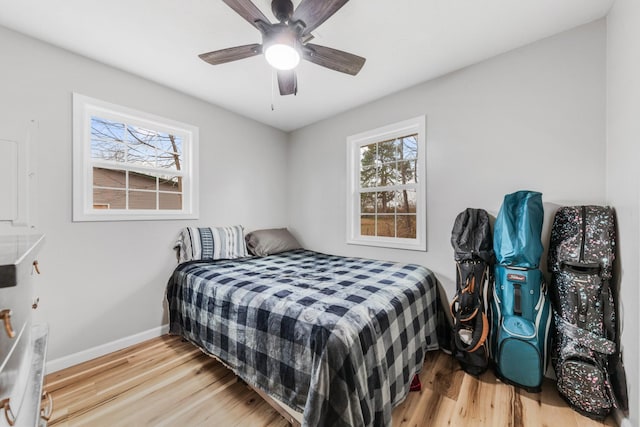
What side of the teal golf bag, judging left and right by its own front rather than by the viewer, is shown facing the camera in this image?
front

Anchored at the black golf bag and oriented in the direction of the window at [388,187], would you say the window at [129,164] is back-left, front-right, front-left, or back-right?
front-left

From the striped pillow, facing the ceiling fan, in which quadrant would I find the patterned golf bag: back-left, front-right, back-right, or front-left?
front-left

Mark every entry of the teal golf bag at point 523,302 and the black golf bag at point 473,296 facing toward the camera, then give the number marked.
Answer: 2

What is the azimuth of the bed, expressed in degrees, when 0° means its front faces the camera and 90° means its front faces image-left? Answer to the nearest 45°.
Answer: approximately 315°

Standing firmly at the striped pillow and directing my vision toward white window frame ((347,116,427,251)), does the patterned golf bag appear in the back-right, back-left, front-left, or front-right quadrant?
front-right

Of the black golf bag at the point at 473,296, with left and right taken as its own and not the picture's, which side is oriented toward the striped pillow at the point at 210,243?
right

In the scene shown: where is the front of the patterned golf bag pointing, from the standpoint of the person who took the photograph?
facing the viewer

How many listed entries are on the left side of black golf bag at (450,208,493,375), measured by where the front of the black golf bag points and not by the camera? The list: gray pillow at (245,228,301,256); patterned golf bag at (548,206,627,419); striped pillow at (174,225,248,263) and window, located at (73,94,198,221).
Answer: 1

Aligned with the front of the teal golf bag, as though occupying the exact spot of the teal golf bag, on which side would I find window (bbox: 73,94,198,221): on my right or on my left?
on my right

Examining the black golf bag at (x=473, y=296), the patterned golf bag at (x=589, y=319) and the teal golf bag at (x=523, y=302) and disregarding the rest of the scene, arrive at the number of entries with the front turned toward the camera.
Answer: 3
